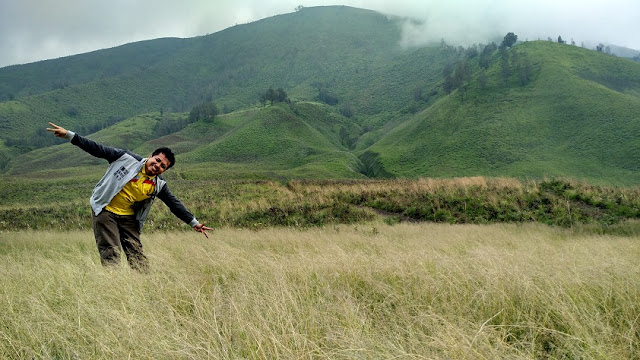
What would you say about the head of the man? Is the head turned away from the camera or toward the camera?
toward the camera

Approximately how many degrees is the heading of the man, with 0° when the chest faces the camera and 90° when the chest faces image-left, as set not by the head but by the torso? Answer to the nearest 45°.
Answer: approximately 0°
